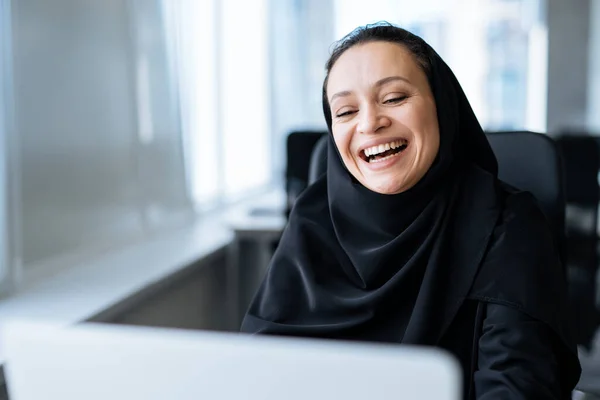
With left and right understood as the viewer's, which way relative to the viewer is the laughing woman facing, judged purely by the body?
facing the viewer and to the left of the viewer

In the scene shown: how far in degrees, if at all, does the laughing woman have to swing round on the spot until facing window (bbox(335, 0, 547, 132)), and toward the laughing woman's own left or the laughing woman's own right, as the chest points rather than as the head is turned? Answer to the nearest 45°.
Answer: approximately 135° to the laughing woman's own right

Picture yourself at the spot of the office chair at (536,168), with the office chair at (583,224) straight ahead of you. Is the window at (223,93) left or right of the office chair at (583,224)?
left

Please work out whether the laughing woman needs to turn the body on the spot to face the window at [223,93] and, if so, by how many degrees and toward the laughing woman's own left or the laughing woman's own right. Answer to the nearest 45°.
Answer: approximately 135° to the laughing woman's own right

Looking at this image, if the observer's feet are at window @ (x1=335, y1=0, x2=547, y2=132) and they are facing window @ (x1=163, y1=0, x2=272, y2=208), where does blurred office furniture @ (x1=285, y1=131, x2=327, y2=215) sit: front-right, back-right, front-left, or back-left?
front-left

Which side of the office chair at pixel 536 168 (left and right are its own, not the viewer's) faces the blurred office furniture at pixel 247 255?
right

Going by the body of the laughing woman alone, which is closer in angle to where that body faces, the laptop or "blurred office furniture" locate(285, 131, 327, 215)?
the laptop

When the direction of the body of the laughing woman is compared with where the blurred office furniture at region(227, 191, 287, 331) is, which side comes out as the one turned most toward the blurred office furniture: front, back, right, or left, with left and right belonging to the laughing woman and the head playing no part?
right

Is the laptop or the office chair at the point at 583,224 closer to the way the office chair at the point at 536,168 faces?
the laptop
